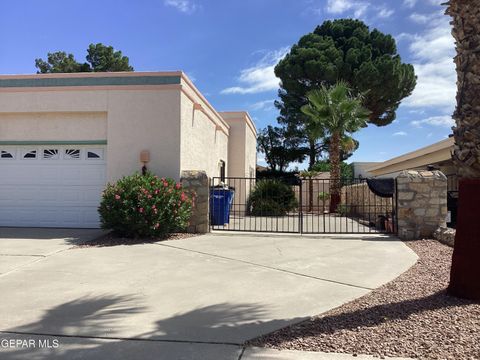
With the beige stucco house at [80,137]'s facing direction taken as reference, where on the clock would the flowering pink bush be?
The flowering pink bush is roughly at 11 o'clock from the beige stucco house.

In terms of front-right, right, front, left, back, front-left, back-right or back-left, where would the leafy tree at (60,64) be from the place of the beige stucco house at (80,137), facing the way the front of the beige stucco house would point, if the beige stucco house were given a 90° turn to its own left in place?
left

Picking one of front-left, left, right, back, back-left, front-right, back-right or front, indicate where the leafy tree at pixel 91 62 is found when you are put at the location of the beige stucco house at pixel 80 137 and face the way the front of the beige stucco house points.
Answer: back

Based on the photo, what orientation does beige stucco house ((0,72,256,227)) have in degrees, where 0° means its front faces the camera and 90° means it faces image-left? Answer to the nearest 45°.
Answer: approximately 0°

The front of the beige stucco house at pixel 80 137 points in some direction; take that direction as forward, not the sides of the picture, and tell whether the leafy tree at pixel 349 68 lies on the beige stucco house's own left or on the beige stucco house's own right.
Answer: on the beige stucco house's own left

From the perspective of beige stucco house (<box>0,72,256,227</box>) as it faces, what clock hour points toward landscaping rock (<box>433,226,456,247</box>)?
The landscaping rock is roughly at 10 o'clock from the beige stucco house.

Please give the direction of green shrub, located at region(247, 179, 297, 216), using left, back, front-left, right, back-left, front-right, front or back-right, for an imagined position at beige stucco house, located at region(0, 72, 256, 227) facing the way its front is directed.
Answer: back-left

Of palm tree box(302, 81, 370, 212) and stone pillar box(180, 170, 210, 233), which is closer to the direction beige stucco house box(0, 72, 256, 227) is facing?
the stone pillar

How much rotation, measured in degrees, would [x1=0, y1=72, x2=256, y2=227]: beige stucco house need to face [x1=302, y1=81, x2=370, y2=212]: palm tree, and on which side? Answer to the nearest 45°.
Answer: approximately 135° to its left

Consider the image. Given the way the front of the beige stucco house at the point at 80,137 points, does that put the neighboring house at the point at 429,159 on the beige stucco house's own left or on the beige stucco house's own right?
on the beige stucco house's own left

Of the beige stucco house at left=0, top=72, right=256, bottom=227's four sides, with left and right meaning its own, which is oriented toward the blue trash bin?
left
